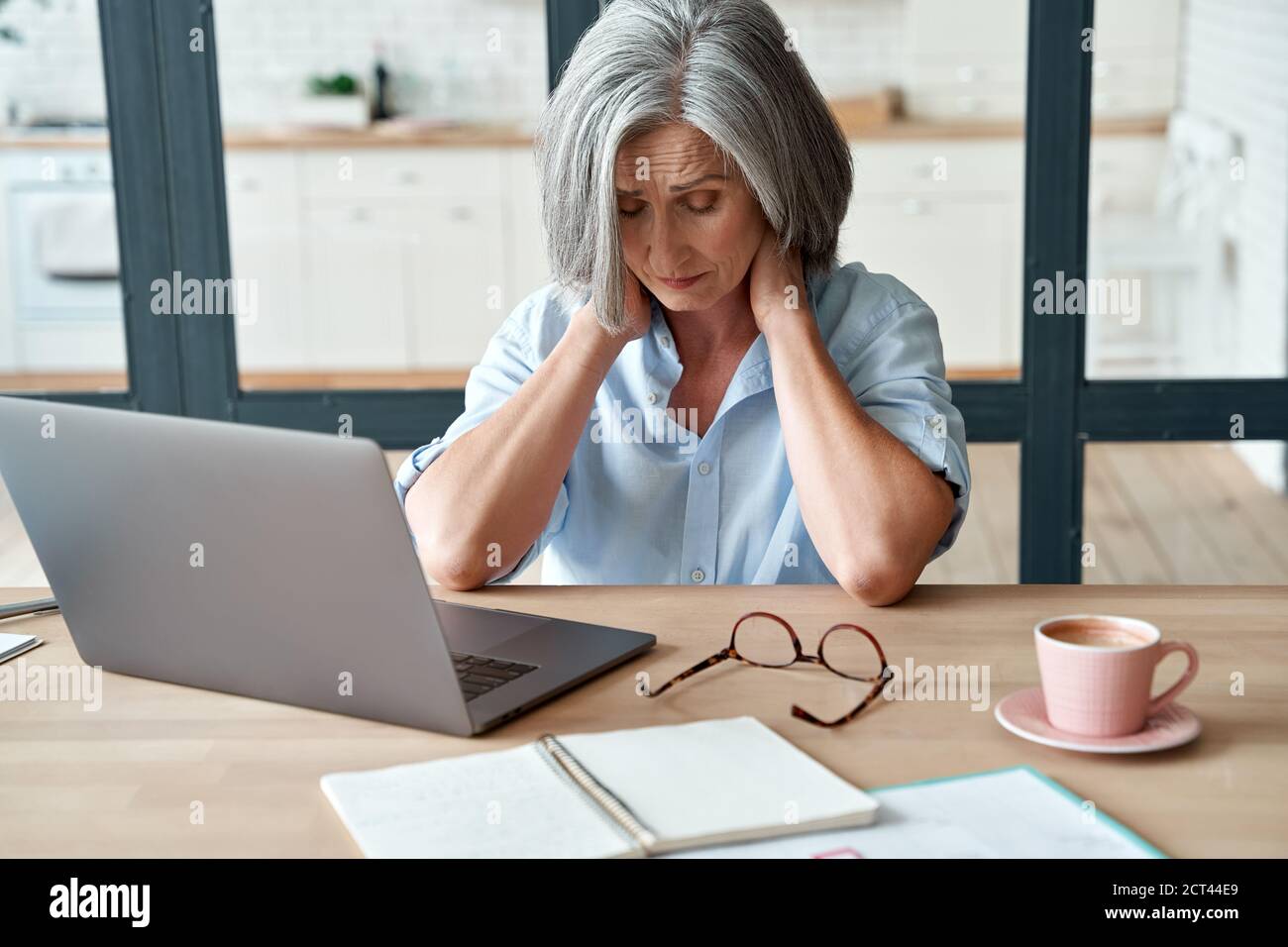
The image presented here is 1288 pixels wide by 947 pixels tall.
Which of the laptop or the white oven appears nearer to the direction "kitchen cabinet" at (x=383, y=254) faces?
the laptop

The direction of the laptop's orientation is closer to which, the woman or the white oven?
the woman

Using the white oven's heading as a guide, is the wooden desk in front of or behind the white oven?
in front

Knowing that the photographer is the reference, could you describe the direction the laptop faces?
facing away from the viewer and to the right of the viewer

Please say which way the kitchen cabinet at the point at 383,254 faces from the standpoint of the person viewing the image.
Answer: facing the viewer

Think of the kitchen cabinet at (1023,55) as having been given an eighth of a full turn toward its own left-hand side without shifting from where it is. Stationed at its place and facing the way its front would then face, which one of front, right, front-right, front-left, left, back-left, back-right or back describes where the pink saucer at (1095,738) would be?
front-right

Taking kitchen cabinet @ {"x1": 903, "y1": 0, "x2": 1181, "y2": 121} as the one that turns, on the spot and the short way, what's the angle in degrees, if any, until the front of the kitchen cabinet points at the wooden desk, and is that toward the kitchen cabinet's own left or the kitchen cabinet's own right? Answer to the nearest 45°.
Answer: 0° — it already faces it

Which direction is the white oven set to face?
toward the camera

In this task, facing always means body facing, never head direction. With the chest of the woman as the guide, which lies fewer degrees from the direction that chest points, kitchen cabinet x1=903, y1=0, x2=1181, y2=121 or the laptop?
the laptop

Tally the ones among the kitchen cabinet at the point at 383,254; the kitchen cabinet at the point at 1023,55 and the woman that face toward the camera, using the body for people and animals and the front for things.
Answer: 3

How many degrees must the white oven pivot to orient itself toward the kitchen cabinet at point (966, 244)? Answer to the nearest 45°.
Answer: approximately 90° to its left

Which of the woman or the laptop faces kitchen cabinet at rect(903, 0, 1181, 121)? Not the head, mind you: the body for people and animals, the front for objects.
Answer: the laptop

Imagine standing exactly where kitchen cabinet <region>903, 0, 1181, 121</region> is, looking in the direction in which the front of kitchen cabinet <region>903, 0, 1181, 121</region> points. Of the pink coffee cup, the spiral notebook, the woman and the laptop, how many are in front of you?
4

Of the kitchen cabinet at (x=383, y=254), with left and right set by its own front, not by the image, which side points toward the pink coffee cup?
front

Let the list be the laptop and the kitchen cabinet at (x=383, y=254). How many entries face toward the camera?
1
